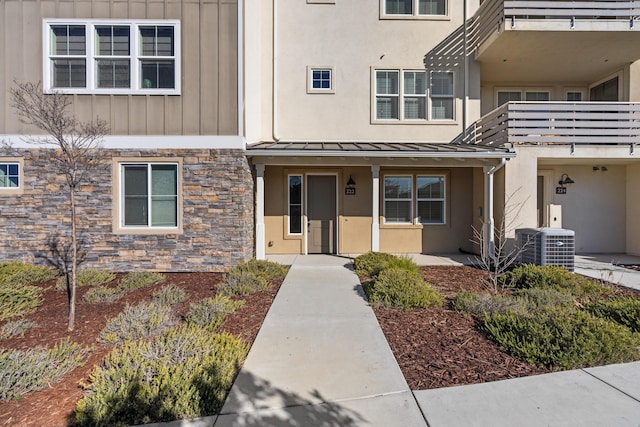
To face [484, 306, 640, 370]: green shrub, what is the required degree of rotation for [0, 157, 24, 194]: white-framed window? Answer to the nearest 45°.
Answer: approximately 45° to its left

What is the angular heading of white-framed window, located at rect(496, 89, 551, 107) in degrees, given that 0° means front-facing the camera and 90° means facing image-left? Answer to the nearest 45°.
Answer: approximately 0°

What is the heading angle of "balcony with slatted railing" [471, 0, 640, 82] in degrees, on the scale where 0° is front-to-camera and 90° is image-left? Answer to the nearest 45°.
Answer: approximately 0°

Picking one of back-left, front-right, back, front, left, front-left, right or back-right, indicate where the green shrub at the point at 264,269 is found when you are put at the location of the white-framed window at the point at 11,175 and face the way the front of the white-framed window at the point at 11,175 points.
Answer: front-left

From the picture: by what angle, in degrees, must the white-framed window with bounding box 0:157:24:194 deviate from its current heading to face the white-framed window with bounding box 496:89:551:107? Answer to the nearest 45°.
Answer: approximately 45° to its left

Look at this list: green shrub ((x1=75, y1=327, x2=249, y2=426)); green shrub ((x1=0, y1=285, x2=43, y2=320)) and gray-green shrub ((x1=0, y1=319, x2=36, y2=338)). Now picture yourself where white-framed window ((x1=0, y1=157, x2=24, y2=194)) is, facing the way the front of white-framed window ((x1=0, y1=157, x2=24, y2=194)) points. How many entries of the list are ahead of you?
3

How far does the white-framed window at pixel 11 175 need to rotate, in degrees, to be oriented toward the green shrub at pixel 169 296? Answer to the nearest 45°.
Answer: approximately 45° to its left

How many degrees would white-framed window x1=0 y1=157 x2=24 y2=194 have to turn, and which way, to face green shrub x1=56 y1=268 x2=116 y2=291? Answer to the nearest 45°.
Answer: approximately 45° to its left
